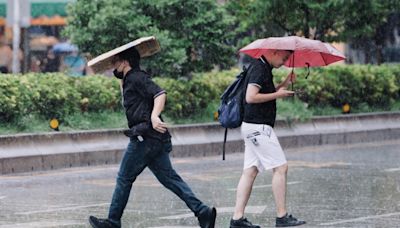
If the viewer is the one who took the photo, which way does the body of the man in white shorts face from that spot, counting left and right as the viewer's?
facing to the right of the viewer

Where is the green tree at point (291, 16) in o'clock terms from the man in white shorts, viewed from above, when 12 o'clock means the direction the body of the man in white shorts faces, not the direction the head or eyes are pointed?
The green tree is roughly at 9 o'clock from the man in white shorts.

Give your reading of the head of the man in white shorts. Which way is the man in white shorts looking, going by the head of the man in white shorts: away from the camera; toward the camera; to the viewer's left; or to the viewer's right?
to the viewer's right

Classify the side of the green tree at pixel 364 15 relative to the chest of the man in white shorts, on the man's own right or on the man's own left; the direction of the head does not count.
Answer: on the man's own left

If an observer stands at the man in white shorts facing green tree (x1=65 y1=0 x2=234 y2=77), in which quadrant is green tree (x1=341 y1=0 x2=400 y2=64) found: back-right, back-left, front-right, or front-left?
front-right
